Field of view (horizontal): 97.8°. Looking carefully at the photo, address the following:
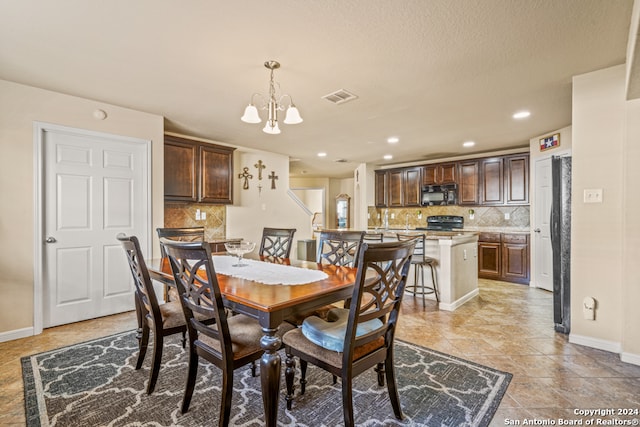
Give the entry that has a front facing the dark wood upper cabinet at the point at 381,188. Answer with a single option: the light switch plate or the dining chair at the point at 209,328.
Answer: the dining chair

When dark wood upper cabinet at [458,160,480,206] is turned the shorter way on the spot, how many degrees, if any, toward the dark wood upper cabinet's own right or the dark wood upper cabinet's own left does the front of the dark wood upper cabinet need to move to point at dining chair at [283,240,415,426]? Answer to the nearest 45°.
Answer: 0° — it already faces it

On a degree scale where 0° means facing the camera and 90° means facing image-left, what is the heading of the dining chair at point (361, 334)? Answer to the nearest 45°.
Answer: approximately 135°

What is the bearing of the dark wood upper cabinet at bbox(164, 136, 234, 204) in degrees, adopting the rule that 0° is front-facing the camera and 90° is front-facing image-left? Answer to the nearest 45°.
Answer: approximately 315°

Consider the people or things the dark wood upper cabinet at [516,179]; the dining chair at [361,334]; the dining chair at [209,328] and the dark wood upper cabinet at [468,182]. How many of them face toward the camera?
2

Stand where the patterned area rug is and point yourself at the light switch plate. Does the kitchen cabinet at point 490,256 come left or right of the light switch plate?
left

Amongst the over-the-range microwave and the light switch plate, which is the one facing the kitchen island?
the over-the-range microwave

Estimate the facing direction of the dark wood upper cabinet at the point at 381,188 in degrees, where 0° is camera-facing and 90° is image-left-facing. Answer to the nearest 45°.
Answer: approximately 0°

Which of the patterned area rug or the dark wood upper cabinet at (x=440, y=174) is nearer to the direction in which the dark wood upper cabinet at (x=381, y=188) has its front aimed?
the patterned area rug

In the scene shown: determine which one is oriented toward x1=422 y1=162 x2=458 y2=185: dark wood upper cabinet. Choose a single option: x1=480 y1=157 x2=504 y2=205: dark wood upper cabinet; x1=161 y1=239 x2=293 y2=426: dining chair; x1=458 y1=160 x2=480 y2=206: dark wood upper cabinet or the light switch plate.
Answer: the dining chair

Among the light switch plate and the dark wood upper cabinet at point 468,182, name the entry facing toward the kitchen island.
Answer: the dark wood upper cabinet
